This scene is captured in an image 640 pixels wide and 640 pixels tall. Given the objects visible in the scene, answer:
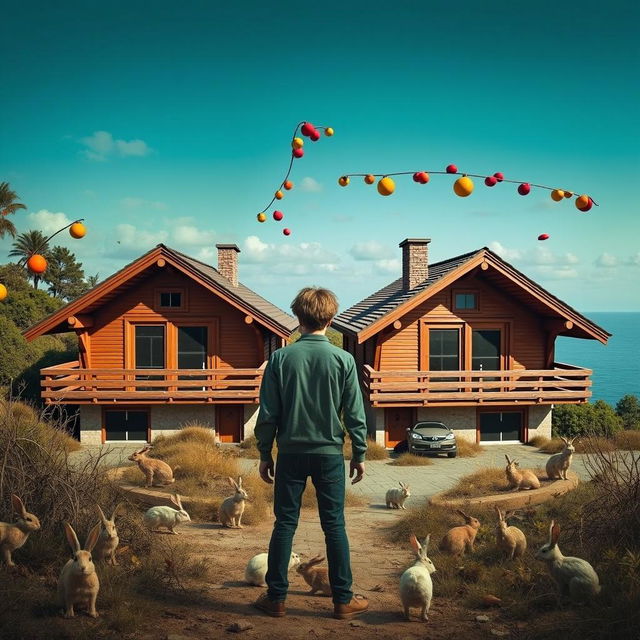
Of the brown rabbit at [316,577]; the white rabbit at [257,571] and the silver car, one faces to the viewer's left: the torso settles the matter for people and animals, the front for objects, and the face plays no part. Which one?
the brown rabbit

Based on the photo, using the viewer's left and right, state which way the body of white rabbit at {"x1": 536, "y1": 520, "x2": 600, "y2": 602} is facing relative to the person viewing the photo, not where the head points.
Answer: facing to the left of the viewer

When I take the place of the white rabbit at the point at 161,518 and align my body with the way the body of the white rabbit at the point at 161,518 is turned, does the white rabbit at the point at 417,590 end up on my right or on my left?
on my right

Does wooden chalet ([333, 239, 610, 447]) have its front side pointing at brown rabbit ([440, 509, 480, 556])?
yes

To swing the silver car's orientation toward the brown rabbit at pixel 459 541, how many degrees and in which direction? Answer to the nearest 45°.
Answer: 0° — it already faces it

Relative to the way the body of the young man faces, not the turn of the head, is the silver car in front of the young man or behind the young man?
in front

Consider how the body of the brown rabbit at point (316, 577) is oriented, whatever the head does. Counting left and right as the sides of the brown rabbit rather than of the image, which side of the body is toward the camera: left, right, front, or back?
left

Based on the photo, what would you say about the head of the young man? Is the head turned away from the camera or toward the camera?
away from the camera

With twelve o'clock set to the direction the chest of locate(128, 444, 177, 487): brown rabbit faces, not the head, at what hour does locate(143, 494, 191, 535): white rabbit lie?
The white rabbit is roughly at 9 o'clock from the brown rabbit.

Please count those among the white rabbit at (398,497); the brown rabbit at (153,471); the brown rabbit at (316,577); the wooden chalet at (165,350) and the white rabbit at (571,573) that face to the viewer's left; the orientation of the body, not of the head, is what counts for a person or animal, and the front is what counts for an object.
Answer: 3
